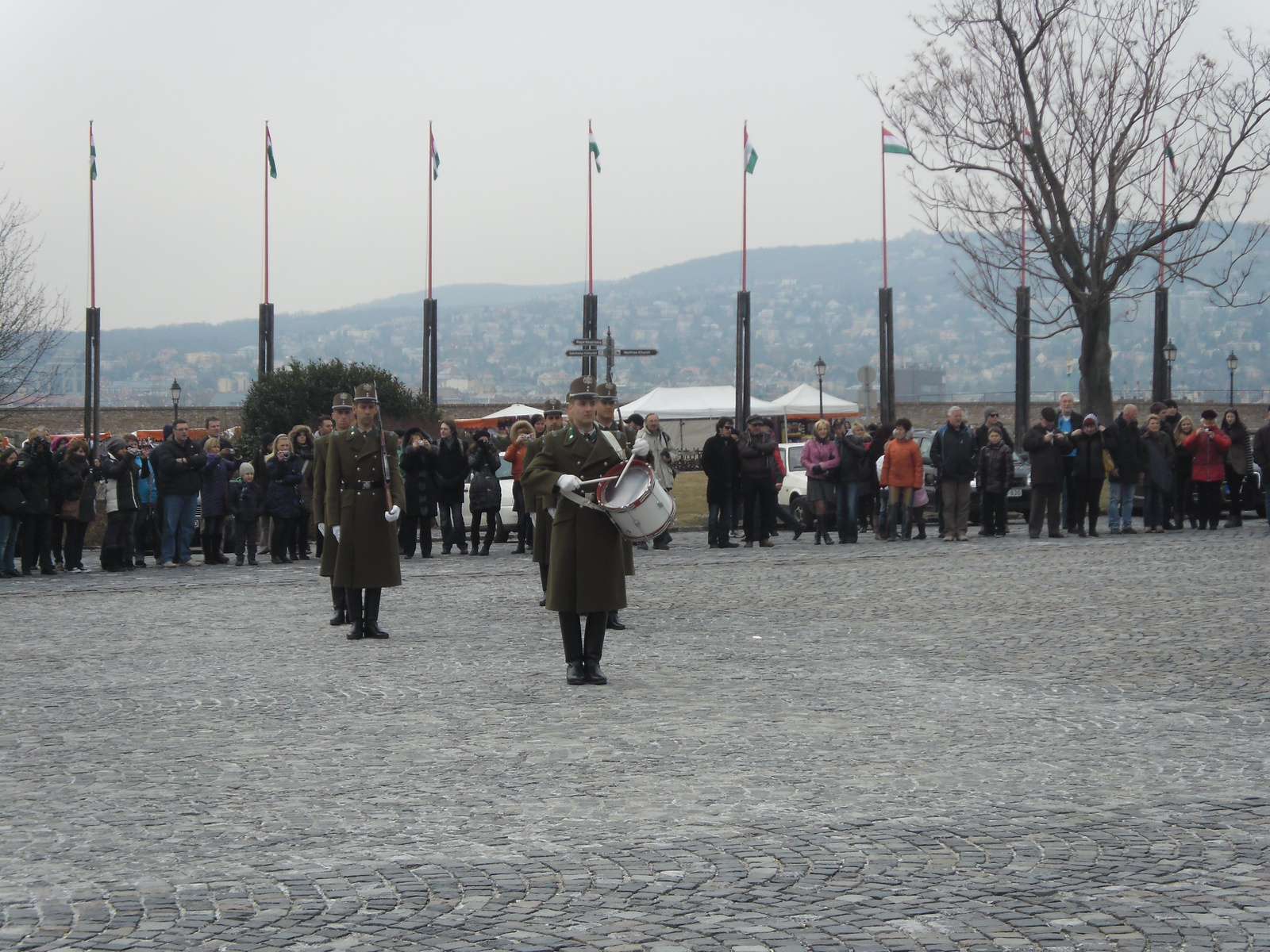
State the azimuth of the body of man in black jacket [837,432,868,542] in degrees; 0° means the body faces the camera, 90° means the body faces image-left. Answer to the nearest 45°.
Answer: approximately 45°

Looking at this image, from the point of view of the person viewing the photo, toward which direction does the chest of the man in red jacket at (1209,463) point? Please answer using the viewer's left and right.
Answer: facing the viewer

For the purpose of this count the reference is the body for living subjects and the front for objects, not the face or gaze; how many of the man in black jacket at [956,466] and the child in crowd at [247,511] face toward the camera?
2

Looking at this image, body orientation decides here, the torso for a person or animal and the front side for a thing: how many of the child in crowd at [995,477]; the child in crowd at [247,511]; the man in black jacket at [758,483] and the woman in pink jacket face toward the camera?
4

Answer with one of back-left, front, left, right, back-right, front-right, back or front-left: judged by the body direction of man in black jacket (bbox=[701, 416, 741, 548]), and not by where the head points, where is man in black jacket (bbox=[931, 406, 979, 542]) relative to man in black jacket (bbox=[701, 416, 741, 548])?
front-left

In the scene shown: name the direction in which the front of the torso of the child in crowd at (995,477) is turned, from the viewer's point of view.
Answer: toward the camera

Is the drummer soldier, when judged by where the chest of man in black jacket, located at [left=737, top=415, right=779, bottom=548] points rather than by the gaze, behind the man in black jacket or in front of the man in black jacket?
in front

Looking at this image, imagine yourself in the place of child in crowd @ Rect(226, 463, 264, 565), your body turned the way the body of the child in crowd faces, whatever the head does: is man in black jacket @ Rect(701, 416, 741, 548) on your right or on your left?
on your left

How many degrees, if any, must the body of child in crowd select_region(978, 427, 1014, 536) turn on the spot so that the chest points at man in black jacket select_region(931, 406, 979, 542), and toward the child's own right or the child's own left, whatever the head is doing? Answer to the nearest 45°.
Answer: approximately 45° to the child's own right

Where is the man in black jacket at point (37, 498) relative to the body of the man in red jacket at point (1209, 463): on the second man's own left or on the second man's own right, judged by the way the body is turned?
on the second man's own right

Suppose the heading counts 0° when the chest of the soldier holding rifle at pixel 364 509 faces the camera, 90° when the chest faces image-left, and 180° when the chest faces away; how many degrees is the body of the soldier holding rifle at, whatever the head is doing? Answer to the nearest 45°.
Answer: approximately 0°

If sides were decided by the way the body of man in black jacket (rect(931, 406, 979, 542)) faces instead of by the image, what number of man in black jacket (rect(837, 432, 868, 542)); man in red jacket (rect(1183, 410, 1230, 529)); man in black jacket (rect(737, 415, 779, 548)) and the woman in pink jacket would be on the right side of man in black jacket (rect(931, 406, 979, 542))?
3

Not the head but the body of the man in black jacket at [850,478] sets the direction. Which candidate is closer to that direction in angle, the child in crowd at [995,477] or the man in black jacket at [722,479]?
the man in black jacket
